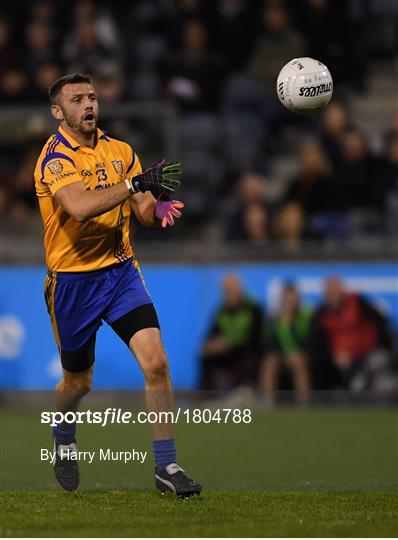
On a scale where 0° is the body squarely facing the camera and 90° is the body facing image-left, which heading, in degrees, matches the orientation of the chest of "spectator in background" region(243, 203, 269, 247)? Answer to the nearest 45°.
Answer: approximately 0°

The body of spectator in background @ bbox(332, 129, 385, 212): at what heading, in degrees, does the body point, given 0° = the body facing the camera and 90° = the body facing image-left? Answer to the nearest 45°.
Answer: approximately 0°

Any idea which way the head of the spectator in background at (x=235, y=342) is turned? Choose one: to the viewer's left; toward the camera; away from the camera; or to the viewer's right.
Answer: toward the camera

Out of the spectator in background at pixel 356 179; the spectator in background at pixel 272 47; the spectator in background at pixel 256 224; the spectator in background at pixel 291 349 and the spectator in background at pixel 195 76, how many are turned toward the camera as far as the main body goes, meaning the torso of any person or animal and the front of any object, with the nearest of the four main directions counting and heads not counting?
5

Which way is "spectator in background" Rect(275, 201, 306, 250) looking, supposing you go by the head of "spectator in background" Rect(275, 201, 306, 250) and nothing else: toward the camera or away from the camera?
toward the camera

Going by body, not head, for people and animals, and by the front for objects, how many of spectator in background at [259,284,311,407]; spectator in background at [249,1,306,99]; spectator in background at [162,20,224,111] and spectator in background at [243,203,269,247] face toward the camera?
4

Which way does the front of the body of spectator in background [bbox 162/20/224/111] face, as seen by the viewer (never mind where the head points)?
toward the camera

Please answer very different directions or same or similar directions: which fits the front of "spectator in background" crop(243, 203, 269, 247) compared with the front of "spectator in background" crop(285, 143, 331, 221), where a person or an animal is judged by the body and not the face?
same or similar directions

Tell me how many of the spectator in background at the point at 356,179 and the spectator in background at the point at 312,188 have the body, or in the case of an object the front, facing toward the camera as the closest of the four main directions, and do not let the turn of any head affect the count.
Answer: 2

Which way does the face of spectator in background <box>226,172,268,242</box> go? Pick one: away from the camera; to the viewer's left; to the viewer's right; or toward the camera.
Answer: toward the camera

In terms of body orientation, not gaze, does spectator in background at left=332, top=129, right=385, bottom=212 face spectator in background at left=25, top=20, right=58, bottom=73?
no

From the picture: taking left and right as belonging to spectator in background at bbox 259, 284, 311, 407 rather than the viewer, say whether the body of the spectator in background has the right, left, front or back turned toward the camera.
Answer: front

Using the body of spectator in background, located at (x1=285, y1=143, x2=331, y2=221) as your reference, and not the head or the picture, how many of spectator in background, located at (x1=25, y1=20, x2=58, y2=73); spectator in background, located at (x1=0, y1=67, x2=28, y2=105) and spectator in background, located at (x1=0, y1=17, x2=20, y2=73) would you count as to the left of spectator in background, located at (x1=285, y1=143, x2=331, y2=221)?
0

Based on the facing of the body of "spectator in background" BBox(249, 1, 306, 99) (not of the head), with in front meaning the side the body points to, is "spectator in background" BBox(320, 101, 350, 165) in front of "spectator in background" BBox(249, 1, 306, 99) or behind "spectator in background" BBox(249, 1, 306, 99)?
in front
